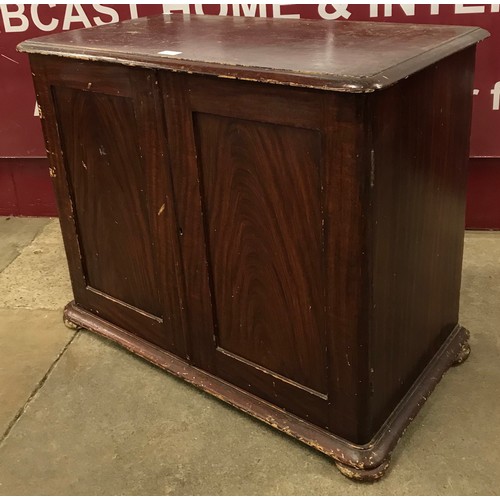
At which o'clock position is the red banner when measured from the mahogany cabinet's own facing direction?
The red banner is roughly at 4 o'clock from the mahogany cabinet.

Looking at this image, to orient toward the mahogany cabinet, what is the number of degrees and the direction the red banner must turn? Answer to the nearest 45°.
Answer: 0° — it already faces it

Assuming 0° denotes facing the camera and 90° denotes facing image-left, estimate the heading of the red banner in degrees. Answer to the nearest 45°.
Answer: approximately 0°

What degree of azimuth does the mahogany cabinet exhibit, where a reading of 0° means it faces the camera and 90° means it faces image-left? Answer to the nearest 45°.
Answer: approximately 45°
